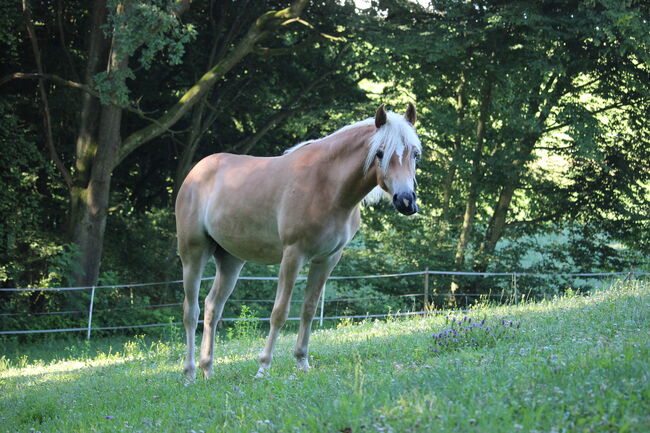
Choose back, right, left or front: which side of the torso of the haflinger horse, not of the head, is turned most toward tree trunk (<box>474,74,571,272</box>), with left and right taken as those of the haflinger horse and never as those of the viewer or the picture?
left

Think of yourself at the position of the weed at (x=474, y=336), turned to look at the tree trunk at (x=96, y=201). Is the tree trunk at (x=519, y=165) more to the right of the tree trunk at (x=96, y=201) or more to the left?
right

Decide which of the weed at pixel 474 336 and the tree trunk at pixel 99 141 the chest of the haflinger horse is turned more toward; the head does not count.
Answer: the weed

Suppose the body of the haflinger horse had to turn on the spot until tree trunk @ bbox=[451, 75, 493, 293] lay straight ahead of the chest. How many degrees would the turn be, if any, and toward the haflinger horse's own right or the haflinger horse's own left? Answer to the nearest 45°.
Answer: approximately 135° to the haflinger horse's own left

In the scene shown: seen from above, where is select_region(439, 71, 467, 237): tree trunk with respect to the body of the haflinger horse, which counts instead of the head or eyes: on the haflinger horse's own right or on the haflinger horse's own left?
on the haflinger horse's own left

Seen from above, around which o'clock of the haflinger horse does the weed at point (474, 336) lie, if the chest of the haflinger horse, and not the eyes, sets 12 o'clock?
The weed is roughly at 11 o'clock from the haflinger horse.

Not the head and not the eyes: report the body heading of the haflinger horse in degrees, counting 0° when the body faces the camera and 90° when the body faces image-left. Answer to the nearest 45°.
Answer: approximately 315°

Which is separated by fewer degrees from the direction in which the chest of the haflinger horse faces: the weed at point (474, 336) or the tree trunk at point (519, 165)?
the weed

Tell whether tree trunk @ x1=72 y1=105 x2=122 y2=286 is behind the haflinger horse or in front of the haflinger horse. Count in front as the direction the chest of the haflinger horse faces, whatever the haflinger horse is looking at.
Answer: behind

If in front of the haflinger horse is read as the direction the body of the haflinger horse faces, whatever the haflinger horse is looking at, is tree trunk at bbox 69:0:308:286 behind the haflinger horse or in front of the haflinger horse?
behind
